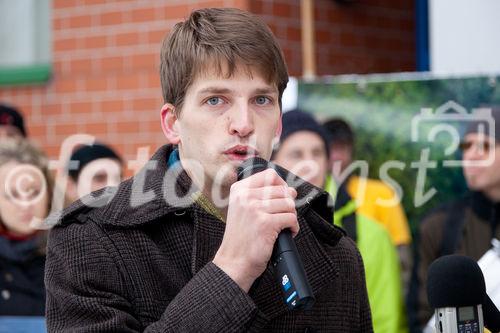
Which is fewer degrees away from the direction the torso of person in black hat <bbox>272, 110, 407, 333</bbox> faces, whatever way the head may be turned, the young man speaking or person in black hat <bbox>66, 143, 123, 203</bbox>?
the young man speaking

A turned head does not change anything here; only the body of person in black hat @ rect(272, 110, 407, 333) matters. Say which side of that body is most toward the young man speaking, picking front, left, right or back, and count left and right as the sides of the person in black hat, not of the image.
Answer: front

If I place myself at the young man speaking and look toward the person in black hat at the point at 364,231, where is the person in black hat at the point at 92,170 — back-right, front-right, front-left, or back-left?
front-left

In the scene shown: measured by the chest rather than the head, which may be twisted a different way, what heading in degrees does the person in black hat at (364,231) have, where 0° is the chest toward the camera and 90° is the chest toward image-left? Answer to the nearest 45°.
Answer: approximately 0°

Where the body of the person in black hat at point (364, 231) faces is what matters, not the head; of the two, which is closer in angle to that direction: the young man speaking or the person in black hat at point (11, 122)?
the young man speaking

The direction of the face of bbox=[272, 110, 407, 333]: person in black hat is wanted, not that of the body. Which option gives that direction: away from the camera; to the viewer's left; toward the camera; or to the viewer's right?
toward the camera

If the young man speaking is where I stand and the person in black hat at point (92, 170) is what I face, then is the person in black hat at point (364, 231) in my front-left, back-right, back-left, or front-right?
front-right

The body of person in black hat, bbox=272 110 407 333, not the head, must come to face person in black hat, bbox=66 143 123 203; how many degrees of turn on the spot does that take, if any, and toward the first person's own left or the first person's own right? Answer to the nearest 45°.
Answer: approximately 90° to the first person's own right

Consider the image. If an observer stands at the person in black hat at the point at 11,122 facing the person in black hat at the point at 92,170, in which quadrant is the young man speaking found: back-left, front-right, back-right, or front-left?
front-right

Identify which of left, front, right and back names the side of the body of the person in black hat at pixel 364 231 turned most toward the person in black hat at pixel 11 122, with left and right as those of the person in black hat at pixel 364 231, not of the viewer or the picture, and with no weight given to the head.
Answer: right

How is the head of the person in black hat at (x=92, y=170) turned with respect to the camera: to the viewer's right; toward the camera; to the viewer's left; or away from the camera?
toward the camera
